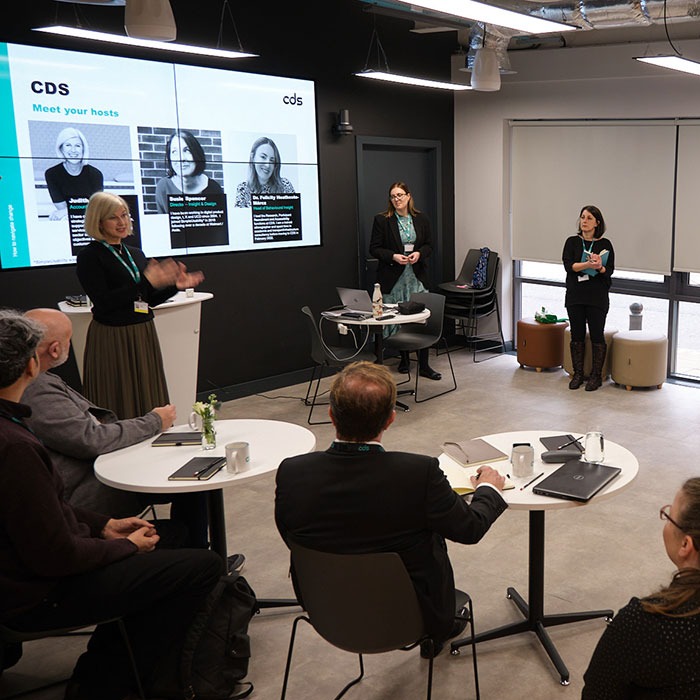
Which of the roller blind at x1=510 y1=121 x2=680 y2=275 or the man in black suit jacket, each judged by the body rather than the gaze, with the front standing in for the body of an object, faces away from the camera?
the man in black suit jacket

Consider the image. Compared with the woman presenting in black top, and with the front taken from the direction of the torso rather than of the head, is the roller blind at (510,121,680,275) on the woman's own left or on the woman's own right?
on the woman's own left

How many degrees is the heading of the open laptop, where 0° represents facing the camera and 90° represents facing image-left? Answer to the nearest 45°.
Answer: approximately 225°

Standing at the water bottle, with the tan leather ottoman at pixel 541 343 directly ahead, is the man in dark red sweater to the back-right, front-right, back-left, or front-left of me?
back-right

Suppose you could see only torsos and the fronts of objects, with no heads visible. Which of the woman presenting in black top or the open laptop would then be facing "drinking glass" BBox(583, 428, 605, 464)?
the woman presenting in black top

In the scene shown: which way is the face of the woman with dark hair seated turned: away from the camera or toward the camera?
away from the camera

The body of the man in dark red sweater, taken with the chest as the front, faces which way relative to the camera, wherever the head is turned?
to the viewer's right

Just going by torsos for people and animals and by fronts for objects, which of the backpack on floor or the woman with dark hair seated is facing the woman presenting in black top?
the woman with dark hair seated
